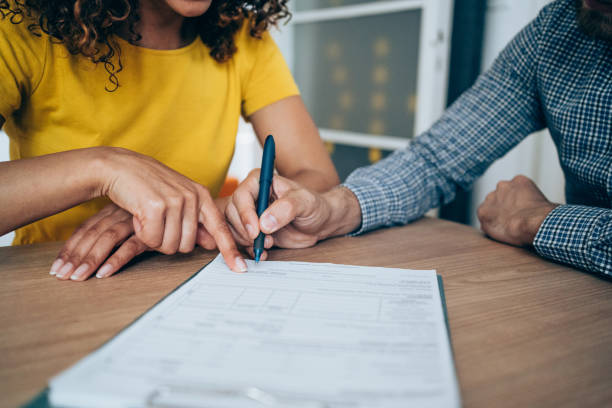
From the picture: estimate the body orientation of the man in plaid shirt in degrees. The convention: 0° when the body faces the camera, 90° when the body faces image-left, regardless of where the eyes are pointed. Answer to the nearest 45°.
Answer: approximately 45°

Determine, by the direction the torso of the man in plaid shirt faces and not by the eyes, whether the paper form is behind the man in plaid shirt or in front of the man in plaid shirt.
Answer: in front
